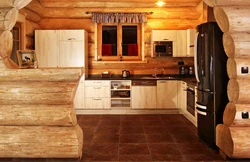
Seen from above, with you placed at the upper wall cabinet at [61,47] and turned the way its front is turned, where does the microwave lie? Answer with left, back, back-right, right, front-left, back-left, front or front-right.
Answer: left

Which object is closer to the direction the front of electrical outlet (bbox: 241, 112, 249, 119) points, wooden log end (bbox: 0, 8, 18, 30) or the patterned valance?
the wooden log end

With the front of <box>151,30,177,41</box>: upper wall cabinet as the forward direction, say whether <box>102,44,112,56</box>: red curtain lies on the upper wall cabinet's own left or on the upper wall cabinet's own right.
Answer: on the upper wall cabinet's own right

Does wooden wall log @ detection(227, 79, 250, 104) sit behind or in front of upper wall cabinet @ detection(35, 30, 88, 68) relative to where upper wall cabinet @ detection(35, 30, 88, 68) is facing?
in front

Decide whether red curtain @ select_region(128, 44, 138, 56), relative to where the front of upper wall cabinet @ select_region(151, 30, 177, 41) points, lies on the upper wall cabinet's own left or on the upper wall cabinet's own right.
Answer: on the upper wall cabinet's own right
